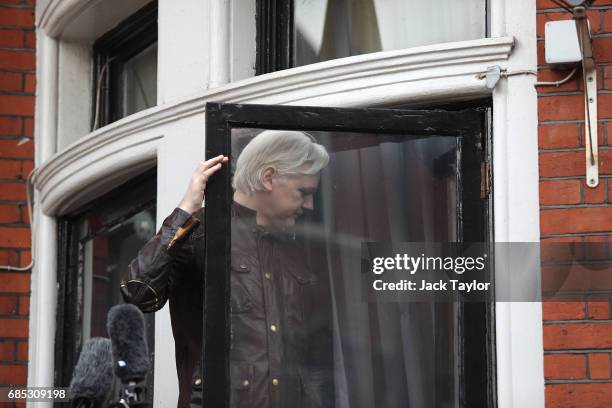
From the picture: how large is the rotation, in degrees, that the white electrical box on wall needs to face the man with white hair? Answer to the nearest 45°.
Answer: approximately 90° to its right

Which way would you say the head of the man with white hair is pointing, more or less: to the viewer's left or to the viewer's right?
to the viewer's right

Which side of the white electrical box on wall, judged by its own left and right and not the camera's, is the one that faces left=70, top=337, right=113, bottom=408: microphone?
right

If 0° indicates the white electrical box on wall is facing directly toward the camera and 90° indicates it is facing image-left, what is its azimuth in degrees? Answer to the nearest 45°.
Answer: approximately 0°

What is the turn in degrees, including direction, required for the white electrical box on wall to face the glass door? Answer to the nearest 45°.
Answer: approximately 90° to its right

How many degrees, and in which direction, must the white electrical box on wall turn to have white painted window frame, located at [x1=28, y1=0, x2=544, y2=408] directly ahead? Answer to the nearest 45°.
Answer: approximately 135° to its right

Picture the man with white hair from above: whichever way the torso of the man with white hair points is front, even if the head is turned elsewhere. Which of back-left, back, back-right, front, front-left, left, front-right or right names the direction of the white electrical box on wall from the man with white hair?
front-left

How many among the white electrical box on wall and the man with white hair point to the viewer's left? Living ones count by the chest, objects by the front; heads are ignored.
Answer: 0

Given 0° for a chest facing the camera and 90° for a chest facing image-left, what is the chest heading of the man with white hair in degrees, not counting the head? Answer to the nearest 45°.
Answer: approximately 315°
